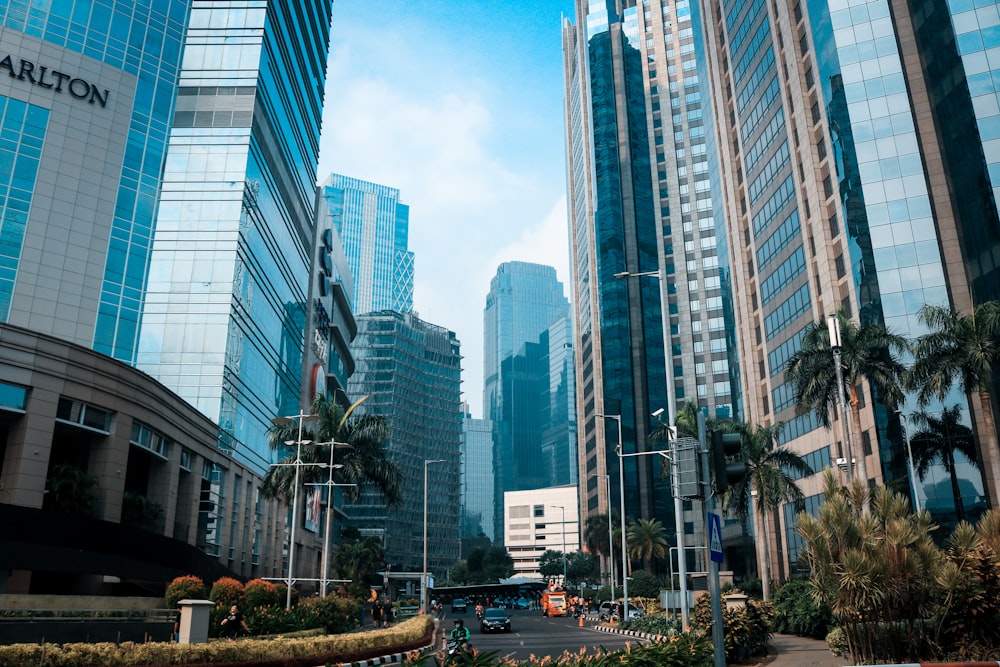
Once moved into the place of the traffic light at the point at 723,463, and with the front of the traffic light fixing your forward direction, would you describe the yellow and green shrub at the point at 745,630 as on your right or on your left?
on your left

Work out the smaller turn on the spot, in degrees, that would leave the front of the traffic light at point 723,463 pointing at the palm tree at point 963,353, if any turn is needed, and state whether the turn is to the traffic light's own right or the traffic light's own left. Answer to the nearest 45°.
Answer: approximately 90° to the traffic light's own left

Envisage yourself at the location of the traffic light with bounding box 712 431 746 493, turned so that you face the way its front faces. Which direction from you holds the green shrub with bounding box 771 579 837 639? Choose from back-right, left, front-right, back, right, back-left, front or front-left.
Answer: left
